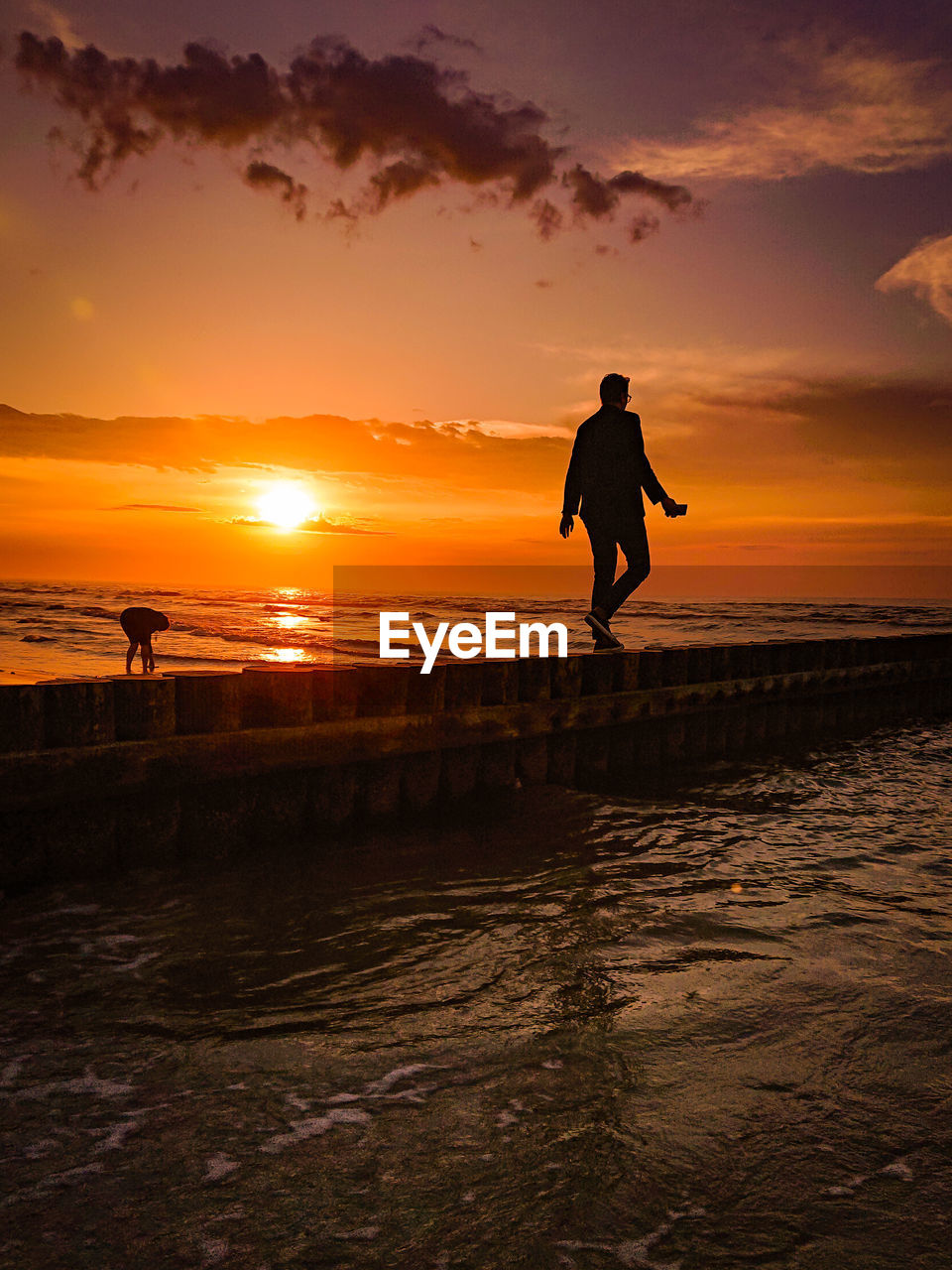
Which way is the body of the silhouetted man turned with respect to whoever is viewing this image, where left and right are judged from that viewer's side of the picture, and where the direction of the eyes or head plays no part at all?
facing away from the viewer and to the right of the viewer
